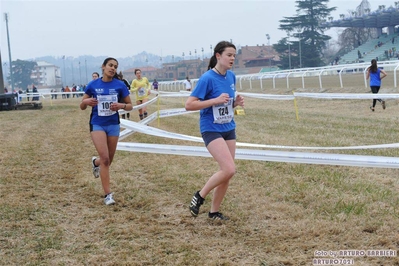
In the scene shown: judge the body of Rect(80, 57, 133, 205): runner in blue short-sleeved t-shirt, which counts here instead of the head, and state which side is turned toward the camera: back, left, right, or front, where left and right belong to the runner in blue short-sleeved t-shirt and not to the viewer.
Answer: front

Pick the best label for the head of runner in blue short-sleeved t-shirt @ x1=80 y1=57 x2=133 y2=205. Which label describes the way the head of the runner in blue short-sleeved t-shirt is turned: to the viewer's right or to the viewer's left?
to the viewer's right

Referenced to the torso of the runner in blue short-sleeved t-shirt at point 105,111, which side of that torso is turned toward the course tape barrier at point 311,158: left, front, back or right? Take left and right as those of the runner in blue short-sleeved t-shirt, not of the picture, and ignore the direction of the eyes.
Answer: left
